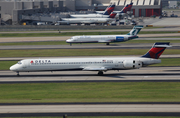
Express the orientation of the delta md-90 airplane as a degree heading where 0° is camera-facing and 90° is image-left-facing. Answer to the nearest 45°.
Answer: approximately 90°
